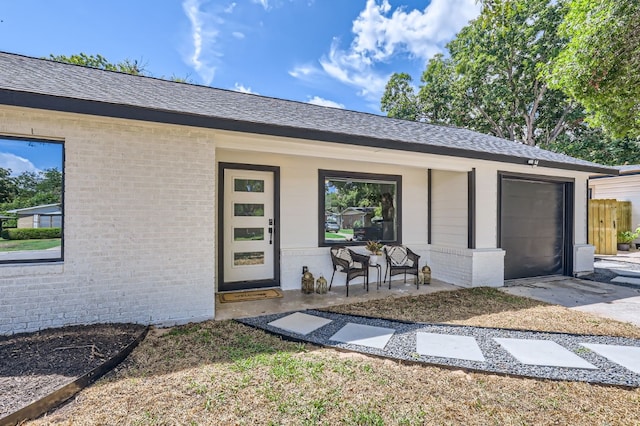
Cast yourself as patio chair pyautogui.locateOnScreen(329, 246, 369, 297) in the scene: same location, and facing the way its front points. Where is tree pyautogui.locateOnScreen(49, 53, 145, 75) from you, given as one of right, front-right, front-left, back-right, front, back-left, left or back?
back

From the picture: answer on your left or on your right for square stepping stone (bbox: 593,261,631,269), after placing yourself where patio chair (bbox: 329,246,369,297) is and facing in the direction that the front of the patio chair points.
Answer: on your left

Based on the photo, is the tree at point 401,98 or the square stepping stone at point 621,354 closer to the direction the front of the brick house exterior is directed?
the square stepping stone

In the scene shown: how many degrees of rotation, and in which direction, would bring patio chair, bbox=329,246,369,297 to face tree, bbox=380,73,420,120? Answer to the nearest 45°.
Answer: approximately 135° to its left

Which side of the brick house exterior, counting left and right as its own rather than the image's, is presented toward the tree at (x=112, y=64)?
back

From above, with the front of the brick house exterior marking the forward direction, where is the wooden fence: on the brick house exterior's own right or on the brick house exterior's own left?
on the brick house exterior's own left

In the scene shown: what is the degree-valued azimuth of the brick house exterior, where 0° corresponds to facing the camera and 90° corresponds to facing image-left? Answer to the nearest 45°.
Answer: approximately 315°

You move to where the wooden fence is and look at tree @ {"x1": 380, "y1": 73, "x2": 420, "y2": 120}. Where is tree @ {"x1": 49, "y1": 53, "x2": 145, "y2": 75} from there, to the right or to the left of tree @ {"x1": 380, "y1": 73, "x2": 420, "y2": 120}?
left

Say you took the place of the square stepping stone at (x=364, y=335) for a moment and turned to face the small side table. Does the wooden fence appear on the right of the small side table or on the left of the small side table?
right

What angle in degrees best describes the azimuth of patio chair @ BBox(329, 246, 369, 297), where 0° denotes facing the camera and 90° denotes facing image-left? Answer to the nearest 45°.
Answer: approximately 315°
